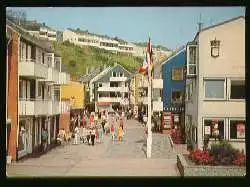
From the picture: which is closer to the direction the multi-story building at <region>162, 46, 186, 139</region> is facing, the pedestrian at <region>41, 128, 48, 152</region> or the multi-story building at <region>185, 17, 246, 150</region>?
the pedestrian

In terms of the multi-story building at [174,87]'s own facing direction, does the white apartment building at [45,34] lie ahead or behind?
ahead

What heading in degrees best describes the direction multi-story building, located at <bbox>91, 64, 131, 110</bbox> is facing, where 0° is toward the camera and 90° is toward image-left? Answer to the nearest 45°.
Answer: approximately 0°
